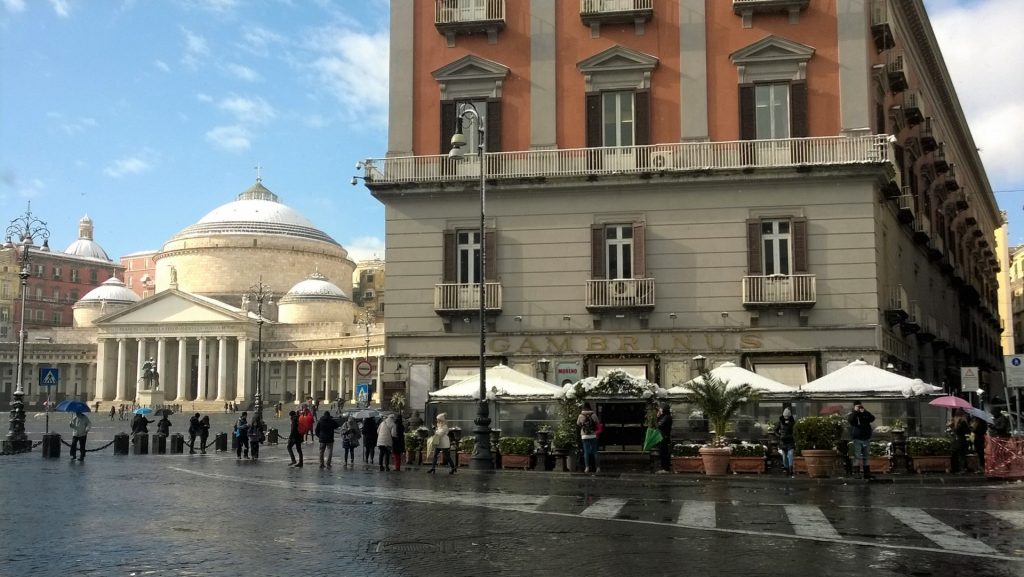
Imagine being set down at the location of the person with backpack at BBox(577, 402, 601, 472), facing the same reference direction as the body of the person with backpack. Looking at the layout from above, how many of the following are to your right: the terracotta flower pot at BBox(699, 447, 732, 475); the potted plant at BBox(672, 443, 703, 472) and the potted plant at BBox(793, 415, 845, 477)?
3

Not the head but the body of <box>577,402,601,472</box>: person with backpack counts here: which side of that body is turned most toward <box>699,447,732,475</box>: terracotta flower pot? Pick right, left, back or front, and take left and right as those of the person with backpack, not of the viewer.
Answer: right

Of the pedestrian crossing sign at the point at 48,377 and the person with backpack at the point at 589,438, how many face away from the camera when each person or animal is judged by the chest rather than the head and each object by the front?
1

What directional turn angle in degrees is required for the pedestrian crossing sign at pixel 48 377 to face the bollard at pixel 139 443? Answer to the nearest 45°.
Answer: approximately 90° to its left

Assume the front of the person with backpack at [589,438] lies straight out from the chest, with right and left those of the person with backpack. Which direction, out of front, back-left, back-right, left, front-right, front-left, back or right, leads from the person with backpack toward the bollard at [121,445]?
front-left

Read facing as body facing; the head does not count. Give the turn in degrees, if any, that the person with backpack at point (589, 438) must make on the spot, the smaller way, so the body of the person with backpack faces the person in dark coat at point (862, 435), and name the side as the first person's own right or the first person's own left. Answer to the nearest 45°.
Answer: approximately 90° to the first person's own right

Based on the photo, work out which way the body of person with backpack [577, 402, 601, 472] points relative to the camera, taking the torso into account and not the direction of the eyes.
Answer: away from the camera

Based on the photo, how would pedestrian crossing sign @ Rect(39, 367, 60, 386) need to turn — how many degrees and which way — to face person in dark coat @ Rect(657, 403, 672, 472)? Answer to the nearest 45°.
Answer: approximately 45° to its left

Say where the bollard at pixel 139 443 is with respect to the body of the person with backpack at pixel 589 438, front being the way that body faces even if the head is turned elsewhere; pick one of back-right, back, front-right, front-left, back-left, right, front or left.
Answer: front-left

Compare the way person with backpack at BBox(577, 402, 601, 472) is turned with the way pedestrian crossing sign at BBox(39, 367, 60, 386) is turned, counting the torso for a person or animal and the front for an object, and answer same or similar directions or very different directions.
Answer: very different directions

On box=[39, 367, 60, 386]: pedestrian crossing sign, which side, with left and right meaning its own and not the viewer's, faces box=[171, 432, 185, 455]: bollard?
left

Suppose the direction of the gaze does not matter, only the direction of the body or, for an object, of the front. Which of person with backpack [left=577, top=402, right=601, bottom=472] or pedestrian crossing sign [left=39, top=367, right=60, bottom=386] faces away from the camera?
the person with backpack

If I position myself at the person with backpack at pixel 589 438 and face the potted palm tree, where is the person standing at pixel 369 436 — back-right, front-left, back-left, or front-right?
back-left

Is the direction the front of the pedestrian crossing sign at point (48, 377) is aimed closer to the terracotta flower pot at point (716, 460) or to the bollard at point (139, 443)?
the terracotta flower pot

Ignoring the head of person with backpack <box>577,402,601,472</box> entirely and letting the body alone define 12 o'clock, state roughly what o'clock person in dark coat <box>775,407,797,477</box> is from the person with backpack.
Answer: The person in dark coat is roughly at 3 o'clock from the person with backpack.

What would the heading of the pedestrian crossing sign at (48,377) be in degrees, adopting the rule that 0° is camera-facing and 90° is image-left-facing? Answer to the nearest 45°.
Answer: approximately 0°

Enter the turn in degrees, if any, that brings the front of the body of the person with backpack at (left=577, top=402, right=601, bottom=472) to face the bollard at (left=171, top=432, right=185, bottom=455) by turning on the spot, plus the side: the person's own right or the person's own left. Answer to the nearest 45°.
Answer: approximately 45° to the person's own left
